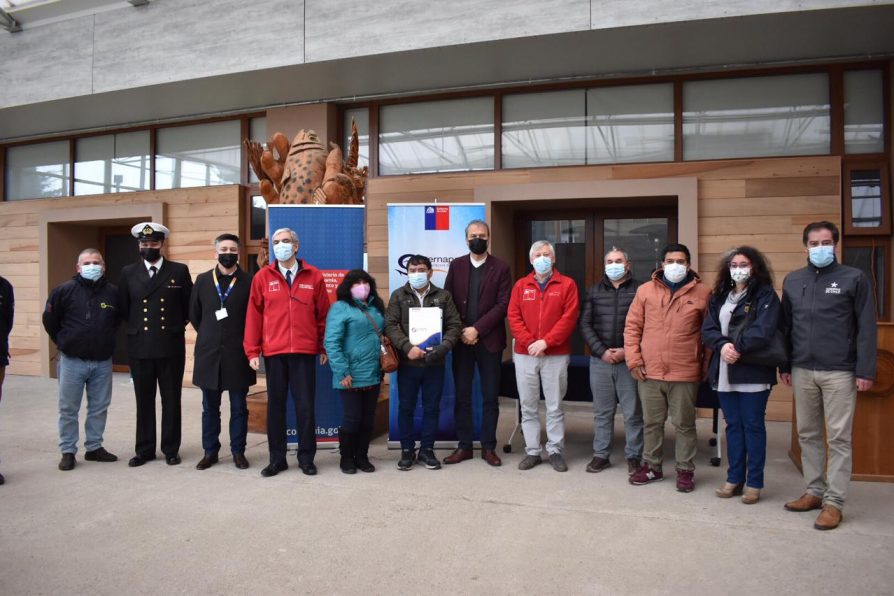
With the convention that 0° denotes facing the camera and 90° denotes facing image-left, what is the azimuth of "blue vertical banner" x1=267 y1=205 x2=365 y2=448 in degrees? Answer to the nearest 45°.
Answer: approximately 0°

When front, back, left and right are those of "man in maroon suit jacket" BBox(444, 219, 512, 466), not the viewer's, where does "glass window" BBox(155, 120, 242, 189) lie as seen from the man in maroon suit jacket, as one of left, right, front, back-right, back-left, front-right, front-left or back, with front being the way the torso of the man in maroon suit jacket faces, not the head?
back-right

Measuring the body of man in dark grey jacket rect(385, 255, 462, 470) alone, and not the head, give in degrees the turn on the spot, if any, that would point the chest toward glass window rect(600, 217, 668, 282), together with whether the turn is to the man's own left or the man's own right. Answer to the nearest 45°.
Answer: approximately 135° to the man's own left

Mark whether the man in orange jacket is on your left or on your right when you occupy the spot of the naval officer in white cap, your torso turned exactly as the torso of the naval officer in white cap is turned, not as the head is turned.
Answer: on your left

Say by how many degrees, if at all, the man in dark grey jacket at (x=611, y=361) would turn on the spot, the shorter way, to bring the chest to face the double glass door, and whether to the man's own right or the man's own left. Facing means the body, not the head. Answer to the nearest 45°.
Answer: approximately 180°

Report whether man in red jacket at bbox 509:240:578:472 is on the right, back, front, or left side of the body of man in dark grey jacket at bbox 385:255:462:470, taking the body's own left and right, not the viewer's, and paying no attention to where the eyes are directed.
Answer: left

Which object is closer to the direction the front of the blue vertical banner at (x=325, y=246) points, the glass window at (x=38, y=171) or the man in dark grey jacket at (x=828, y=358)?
the man in dark grey jacket

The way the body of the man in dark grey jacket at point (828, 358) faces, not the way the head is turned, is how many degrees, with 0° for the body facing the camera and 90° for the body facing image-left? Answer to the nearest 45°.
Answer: approximately 45°

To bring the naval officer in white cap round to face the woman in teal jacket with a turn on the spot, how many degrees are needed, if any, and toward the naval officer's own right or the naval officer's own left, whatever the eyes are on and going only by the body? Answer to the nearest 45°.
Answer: approximately 45° to the naval officer's own left

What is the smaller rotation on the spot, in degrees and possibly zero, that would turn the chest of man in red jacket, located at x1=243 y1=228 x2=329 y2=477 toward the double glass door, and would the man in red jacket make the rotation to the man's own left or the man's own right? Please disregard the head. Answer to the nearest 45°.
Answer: approximately 135° to the man's own left

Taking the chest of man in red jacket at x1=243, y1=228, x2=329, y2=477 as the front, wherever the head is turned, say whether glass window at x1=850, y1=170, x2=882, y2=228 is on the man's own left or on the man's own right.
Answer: on the man's own left

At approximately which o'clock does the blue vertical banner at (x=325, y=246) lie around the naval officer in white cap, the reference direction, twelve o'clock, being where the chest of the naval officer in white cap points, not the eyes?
The blue vertical banner is roughly at 9 o'clock from the naval officer in white cap.

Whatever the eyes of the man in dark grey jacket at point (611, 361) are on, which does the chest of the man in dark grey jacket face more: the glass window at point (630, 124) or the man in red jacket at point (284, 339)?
the man in red jacket
